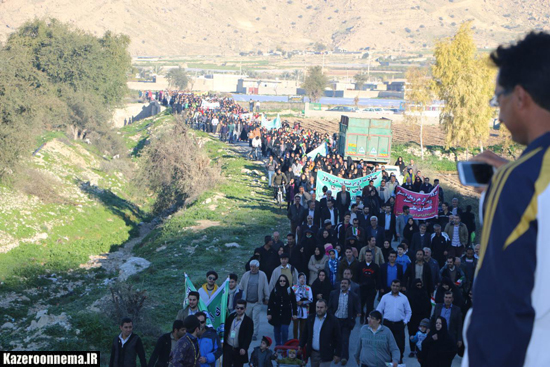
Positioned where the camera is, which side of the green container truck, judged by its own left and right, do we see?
back

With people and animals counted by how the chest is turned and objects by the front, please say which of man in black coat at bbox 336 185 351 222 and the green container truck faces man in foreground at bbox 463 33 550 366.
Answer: the man in black coat

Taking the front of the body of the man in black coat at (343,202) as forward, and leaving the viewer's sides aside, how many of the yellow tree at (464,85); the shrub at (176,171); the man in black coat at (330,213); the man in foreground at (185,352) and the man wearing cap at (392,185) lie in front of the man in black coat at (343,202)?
2

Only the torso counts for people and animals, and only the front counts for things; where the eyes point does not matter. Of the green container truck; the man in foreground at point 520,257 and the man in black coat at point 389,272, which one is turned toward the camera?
the man in black coat

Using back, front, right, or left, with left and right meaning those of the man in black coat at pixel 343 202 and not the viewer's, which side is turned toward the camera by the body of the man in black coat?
front

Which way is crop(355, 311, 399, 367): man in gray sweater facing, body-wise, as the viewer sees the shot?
toward the camera

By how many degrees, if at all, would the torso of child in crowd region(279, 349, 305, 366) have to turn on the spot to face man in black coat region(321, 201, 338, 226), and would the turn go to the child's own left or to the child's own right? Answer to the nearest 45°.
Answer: approximately 180°

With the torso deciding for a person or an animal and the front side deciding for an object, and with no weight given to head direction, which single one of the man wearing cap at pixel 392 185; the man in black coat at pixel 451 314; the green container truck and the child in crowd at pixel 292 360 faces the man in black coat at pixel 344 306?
the man wearing cap

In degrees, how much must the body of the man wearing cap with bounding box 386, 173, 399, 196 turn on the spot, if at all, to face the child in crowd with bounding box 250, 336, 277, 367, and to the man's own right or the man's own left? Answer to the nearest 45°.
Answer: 0° — they already face them

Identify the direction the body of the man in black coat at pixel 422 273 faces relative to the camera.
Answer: toward the camera

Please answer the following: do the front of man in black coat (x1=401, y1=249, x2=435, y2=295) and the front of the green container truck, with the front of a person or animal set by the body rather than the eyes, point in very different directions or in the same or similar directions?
very different directions
